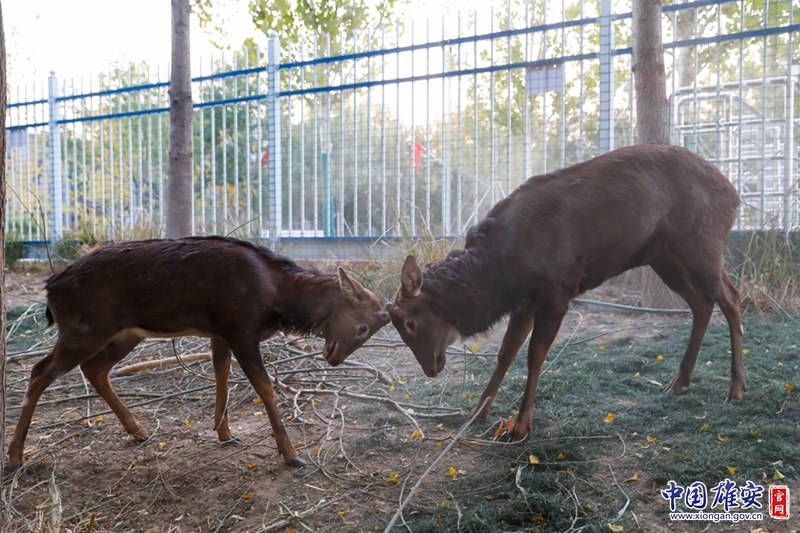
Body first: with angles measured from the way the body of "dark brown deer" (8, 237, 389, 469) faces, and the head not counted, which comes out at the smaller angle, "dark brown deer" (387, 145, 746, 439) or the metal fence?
the dark brown deer

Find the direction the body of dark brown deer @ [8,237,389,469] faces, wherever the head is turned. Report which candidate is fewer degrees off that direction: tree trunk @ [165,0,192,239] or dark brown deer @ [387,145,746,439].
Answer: the dark brown deer

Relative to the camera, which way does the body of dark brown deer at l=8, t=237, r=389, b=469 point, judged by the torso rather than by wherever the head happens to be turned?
to the viewer's right

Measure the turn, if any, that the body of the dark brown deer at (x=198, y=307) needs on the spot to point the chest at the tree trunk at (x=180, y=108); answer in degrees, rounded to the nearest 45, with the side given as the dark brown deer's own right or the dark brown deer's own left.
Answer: approximately 90° to the dark brown deer's own left

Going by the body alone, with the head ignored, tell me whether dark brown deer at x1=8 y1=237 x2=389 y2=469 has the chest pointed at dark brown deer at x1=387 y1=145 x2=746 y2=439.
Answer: yes

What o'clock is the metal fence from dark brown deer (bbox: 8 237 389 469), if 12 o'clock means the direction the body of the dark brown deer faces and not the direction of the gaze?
The metal fence is roughly at 10 o'clock from the dark brown deer.
